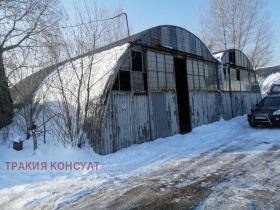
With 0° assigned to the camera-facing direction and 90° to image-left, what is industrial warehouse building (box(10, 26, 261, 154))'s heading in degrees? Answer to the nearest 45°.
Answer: approximately 315°
